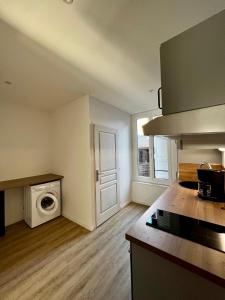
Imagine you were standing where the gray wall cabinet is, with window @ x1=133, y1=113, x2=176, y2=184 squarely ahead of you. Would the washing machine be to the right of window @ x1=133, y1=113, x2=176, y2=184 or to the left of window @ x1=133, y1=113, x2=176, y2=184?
left

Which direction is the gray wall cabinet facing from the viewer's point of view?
to the viewer's left

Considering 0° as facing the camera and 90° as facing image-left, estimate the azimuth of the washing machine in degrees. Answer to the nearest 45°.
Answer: approximately 315°

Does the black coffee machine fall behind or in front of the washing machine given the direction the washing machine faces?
in front

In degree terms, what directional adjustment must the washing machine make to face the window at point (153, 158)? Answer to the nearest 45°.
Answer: approximately 45° to its left

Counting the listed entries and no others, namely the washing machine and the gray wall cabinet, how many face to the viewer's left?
1

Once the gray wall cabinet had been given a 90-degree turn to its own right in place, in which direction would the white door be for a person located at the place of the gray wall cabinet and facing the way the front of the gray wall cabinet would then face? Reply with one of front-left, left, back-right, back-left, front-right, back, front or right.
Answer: front-left

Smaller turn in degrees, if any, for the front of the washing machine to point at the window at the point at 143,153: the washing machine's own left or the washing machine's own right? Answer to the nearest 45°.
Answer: approximately 45° to the washing machine's own left

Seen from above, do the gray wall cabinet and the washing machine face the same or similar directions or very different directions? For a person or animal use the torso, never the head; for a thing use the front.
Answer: very different directions

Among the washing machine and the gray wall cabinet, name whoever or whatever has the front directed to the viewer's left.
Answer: the gray wall cabinet

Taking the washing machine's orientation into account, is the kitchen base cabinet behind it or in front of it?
in front
